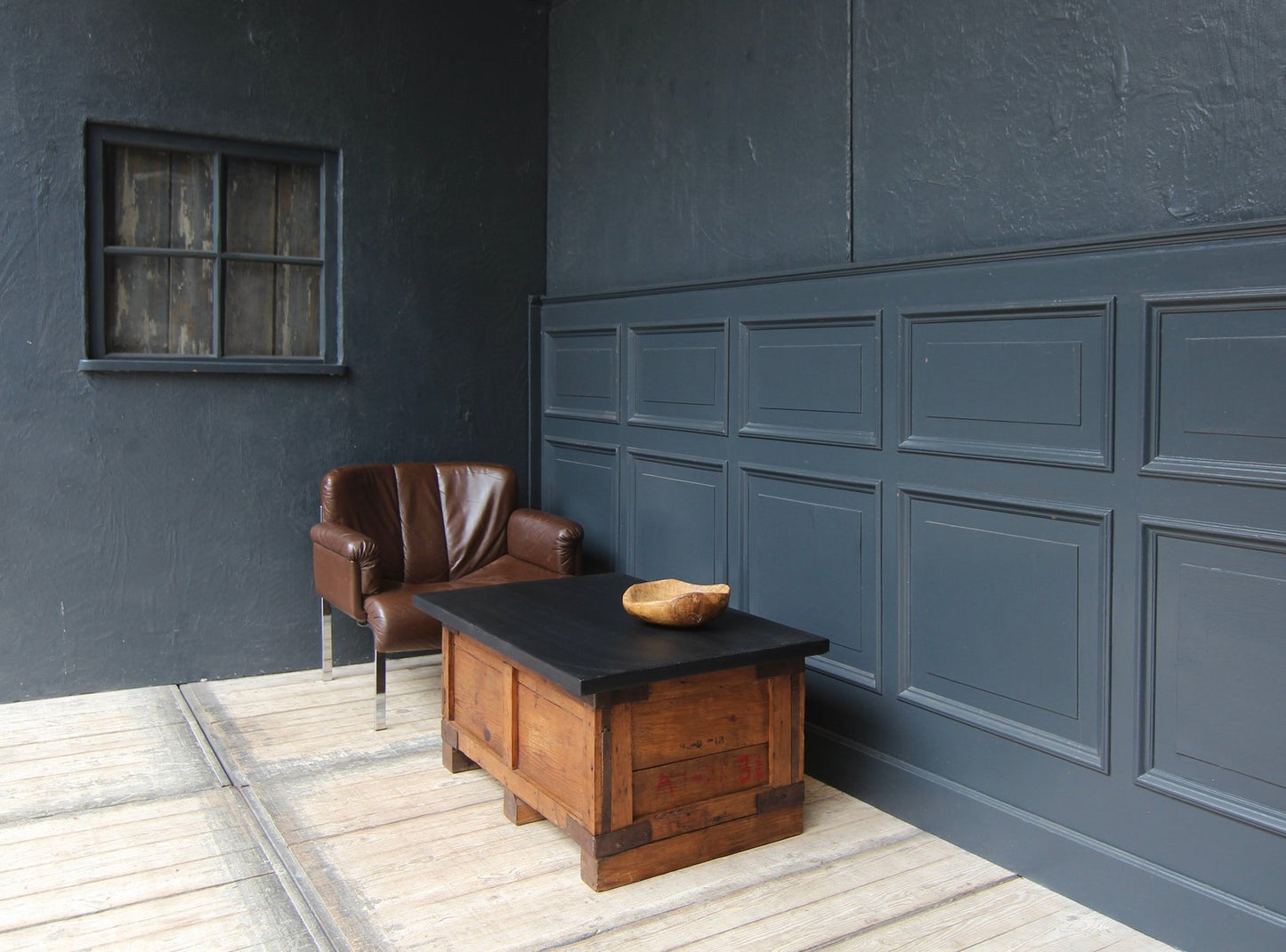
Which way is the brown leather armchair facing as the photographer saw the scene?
facing the viewer and to the right of the viewer

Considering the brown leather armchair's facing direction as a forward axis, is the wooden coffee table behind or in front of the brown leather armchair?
in front
